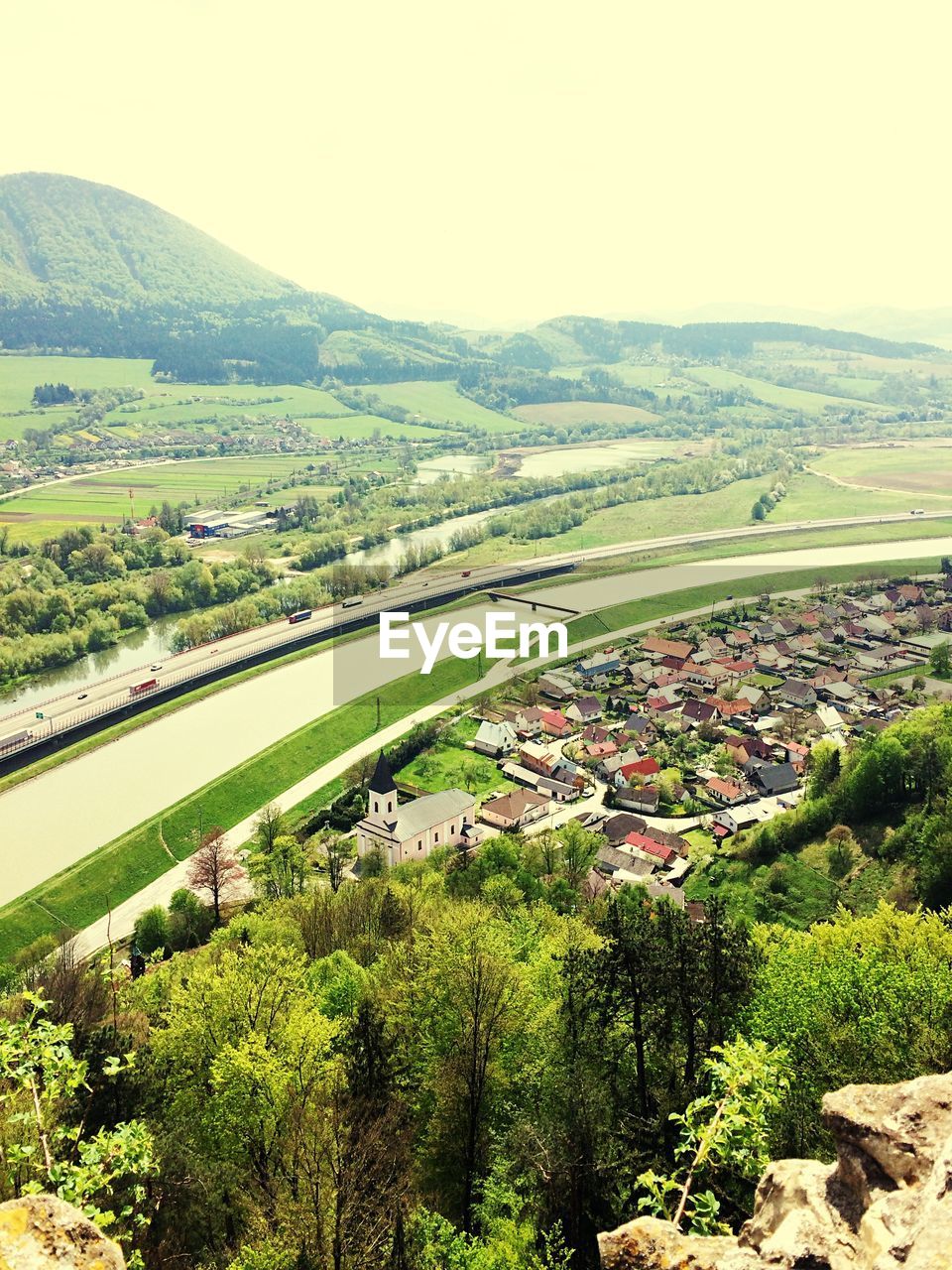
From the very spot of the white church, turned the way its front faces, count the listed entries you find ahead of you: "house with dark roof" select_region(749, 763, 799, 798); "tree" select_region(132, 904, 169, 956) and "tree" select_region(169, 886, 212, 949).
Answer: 2

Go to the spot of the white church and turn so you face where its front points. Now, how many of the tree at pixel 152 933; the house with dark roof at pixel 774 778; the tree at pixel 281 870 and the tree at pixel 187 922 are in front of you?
3

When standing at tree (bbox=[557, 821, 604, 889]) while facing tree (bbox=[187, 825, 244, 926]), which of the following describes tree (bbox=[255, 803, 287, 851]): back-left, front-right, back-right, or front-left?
front-right

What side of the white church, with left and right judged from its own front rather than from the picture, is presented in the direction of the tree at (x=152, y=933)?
front

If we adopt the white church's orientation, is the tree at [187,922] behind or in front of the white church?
in front

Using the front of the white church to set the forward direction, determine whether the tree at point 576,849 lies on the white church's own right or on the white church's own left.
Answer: on the white church's own left

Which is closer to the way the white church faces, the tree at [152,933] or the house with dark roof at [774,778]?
the tree

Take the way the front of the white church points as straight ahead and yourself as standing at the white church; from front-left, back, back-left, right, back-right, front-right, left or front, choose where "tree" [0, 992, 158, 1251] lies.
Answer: front-left
